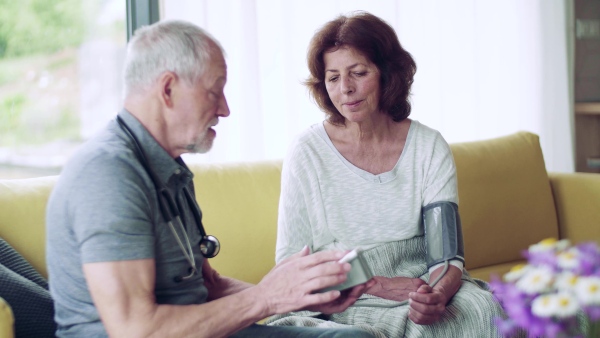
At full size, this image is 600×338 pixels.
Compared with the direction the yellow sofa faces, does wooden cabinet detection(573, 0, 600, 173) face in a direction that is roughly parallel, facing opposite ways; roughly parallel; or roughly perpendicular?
roughly parallel

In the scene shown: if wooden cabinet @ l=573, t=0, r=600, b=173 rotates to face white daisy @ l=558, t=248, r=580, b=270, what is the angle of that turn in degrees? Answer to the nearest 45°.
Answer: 0° — it already faces it

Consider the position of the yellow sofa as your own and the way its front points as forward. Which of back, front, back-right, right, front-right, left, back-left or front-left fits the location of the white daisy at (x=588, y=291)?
front

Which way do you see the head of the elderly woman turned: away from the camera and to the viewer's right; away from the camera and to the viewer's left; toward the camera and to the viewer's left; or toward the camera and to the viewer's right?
toward the camera and to the viewer's left

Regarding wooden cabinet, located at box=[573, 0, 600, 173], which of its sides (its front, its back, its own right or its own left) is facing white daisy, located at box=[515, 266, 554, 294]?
front

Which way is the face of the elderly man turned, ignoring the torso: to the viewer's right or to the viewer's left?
to the viewer's right

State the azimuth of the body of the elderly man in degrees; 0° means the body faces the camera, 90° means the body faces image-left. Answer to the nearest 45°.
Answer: approximately 270°

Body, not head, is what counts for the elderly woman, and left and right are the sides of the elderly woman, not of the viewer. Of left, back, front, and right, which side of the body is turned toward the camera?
front

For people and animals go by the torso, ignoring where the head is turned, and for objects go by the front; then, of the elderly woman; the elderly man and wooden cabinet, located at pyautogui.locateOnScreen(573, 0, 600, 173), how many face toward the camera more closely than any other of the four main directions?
2

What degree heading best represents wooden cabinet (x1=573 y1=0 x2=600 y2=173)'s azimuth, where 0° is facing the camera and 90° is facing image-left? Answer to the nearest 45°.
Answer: approximately 0°
